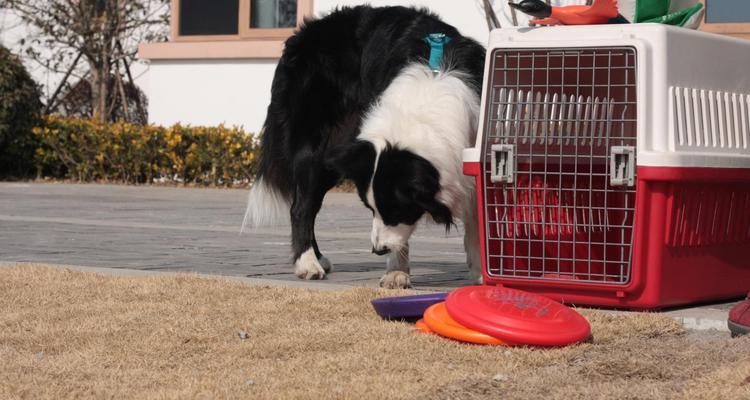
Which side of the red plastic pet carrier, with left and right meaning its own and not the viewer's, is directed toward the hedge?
right

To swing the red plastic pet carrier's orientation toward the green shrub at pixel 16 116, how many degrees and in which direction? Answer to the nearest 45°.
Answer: approximately 90° to its right

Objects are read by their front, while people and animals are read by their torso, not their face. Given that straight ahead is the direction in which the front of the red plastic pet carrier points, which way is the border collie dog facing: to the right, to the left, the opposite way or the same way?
to the left

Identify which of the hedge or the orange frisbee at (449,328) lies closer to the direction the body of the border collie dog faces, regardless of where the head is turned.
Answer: the orange frisbee

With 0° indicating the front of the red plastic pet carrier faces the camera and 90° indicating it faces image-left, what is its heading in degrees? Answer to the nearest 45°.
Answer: approximately 45°
